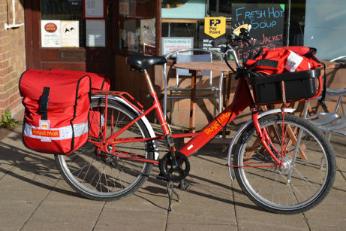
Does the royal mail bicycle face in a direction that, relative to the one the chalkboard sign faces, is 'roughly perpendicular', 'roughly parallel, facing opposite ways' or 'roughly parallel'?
roughly perpendicular

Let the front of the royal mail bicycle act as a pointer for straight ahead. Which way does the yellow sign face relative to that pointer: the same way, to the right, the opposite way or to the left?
to the right

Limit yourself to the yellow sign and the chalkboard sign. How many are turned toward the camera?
2

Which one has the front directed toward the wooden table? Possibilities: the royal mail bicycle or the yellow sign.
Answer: the yellow sign

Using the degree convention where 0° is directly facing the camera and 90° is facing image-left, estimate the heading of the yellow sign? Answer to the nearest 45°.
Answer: approximately 0°

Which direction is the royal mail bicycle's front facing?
to the viewer's right

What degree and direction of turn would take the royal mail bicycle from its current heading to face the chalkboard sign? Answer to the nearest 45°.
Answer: approximately 90° to its left

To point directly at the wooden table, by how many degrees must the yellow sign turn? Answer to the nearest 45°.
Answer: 0° — it already faces it

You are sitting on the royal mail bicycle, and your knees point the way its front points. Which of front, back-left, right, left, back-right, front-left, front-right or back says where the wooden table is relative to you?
left

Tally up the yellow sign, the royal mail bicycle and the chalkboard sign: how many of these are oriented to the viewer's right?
1
